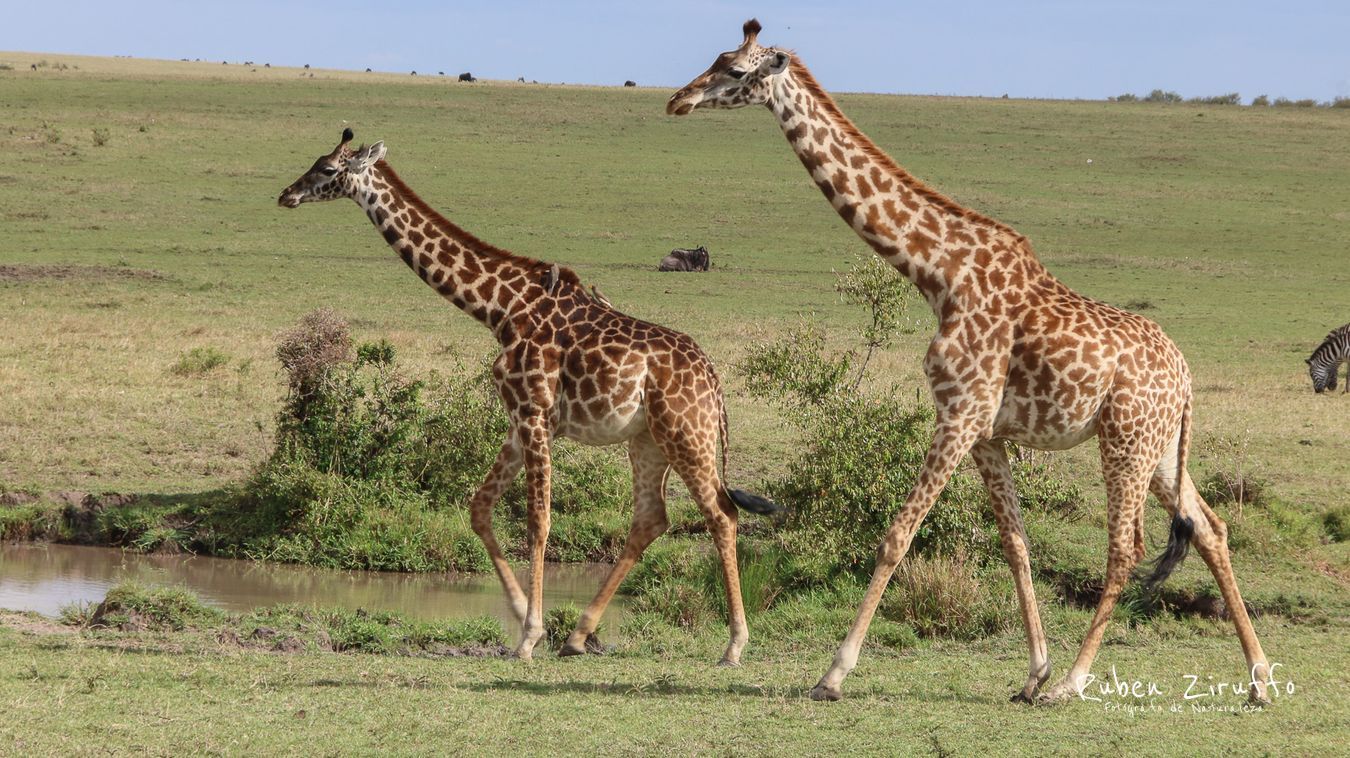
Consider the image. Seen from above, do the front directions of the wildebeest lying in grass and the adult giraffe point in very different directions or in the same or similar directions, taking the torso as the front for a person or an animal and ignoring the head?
very different directions

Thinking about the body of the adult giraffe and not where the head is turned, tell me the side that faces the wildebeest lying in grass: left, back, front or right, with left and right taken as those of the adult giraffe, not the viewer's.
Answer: right

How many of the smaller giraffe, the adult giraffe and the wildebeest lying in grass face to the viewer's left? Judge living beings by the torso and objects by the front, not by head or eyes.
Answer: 2

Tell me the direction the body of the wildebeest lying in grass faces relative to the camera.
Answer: to the viewer's right

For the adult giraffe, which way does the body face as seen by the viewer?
to the viewer's left

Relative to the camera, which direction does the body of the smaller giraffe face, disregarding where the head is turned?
to the viewer's left

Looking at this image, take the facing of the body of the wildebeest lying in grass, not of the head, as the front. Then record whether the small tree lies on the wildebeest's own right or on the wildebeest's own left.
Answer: on the wildebeest's own right

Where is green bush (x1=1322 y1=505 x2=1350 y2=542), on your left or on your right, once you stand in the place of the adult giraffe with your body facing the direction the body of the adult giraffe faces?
on your right

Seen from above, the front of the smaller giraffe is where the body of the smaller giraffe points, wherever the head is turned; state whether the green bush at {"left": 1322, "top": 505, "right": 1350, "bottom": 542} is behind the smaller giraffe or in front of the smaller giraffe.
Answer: behind

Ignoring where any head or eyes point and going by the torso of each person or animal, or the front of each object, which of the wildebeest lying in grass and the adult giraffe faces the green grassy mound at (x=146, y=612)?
the adult giraffe

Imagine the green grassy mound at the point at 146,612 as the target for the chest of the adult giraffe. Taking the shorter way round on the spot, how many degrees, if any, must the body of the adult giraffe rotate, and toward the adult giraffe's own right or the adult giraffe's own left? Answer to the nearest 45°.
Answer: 0° — it already faces it

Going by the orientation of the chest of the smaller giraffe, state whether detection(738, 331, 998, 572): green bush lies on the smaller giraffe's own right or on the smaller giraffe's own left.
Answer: on the smaller giraffe's own right

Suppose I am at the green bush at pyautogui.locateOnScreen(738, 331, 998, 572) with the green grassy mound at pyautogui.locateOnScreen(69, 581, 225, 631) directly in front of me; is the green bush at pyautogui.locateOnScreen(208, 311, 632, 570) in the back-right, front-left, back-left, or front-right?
front-right

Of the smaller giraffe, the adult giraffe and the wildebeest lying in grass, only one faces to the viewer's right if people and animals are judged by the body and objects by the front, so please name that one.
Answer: the wildebeest lying in grass

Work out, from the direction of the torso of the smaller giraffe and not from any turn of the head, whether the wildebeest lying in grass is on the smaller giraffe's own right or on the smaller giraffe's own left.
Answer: on the smaller giraffe's own right

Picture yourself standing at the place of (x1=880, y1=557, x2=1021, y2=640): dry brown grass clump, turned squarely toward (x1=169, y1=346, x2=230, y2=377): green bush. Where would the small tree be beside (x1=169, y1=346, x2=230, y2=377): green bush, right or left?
right

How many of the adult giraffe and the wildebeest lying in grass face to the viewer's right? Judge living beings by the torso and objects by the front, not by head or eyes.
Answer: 1
